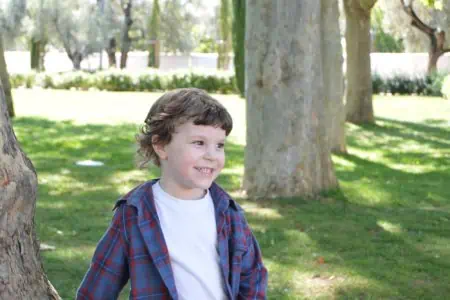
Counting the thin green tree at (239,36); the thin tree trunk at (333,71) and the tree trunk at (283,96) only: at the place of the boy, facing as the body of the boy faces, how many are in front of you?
0

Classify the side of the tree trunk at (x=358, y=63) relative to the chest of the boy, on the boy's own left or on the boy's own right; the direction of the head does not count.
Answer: on the boy's own left

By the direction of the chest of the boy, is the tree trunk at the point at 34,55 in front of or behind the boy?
behind

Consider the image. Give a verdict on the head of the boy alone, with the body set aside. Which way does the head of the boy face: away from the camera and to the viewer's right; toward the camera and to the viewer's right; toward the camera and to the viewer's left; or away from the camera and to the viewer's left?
toward the camera and to the viewer's right

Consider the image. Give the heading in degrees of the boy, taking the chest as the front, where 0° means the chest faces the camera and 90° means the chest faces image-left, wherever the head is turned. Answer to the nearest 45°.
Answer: approximately 315°

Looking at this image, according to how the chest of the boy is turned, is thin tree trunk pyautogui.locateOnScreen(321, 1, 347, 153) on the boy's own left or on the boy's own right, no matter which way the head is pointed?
on the boy's own left

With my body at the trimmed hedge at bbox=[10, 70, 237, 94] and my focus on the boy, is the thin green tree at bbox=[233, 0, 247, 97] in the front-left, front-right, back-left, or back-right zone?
front-left

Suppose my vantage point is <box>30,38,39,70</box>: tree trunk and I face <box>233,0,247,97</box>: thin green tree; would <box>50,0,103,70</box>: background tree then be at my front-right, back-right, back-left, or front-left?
front-left

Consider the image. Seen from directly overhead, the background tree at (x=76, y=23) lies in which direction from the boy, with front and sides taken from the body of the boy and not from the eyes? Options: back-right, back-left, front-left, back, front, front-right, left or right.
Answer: back-left
